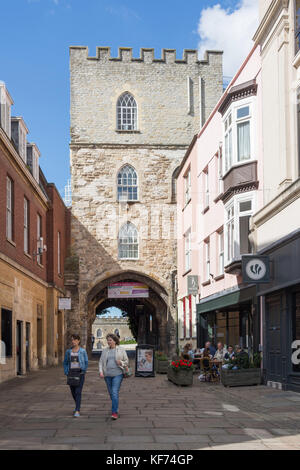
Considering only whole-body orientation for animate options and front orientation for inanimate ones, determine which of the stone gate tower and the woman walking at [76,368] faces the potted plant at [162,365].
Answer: the stone gate tower

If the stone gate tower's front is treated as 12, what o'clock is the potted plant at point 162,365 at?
The potted plant is roughly at 12 o'clock from the stone gate tower.

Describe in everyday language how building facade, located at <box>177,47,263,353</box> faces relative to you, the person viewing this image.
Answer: facing to the left of the viewer

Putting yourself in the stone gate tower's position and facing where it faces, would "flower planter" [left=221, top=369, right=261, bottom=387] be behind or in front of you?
in front

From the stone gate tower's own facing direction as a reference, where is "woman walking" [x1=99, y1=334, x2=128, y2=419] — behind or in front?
in front

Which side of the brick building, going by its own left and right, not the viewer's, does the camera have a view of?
right

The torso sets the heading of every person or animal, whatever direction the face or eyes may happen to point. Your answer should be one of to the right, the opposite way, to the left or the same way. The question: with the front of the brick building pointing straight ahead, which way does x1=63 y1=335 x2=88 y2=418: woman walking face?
to the right

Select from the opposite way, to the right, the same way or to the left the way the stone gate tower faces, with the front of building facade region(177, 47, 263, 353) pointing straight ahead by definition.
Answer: to the left

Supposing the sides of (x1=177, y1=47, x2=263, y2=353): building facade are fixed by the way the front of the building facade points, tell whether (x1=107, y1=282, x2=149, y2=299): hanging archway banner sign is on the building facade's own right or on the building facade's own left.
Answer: on the building facade's own right
